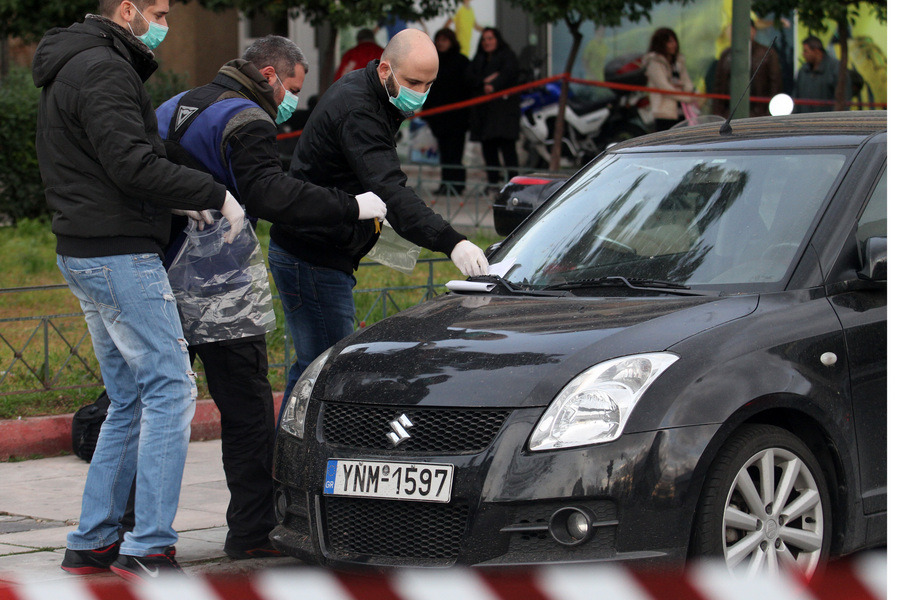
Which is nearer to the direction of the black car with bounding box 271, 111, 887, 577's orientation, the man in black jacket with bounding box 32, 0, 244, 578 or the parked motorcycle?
the man in black jacket

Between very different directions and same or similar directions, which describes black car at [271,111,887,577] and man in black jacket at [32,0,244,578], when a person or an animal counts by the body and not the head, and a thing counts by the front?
very different directions

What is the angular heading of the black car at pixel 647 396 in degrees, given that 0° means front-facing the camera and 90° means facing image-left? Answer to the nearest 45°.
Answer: approximately 45°

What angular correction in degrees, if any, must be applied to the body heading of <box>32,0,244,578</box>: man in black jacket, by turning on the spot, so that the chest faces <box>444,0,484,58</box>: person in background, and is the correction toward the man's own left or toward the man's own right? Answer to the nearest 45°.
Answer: approximately 90° to the man's own left

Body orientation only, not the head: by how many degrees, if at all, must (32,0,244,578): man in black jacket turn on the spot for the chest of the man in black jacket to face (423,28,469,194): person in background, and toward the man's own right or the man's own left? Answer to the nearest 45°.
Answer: approximately 90° to the man's own left

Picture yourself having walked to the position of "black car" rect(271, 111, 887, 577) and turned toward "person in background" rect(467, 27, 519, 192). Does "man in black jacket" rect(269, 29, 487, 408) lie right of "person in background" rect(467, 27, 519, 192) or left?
left

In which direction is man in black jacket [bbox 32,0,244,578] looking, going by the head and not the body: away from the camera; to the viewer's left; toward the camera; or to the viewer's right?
to the viewer's right

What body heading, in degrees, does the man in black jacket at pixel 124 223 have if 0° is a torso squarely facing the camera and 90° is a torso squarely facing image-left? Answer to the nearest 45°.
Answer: approximately 270°

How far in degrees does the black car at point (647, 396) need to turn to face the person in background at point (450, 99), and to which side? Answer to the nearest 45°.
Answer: approximately 135° to its right

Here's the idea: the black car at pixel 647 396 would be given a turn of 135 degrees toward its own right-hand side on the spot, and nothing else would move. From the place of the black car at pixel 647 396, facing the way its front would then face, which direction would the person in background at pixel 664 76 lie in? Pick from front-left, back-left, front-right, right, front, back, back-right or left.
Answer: front

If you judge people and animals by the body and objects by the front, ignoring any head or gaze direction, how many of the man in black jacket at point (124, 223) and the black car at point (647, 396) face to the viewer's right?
1

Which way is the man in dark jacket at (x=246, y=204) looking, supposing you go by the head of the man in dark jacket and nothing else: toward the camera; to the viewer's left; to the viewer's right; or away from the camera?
to the viewer's right

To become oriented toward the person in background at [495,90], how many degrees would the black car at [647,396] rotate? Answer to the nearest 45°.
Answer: approximately 135° to its right

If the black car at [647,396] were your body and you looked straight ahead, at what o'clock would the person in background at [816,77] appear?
The person in background is roughly at 5 o'clock from the black car.
